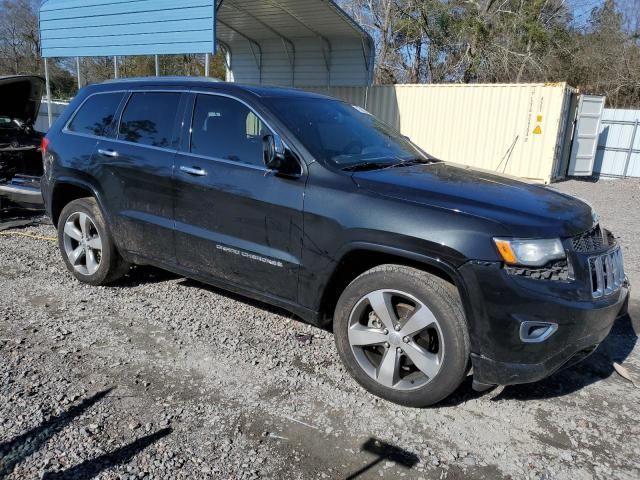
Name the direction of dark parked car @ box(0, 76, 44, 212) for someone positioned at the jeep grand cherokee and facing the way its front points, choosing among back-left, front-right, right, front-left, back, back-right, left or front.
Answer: back

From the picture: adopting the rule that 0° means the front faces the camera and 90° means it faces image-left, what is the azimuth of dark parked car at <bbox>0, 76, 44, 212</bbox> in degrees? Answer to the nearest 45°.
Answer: approximately 0°

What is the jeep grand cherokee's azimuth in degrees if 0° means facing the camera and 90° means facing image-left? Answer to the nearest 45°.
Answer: approximately 315°

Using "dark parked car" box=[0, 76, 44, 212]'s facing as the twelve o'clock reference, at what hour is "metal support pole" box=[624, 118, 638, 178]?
The metal support pole is roughly at 9 o'clock from the dark parked car.

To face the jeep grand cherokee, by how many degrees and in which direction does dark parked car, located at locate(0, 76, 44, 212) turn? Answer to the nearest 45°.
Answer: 0° — it already faces it

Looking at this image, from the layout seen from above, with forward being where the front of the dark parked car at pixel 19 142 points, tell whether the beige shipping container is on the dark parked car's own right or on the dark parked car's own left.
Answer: on the dark parked car's own left

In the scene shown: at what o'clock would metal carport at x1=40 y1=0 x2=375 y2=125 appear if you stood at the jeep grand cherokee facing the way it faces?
The metal carport is roughly at 7 o'clock from the jeep grand cherokee.

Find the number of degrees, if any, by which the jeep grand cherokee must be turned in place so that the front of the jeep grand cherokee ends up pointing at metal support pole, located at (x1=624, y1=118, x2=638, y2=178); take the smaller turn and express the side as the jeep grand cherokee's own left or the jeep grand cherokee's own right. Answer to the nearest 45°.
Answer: approximately 90° to the jeep grand cherokee's own left
